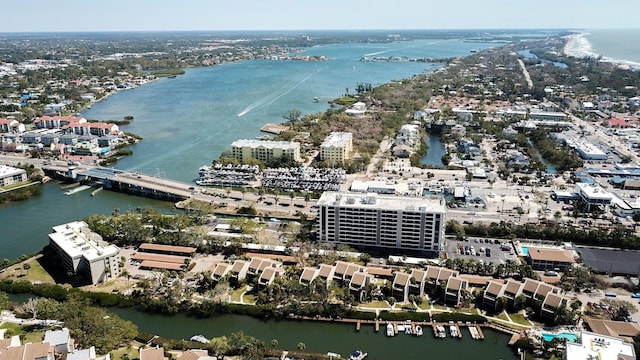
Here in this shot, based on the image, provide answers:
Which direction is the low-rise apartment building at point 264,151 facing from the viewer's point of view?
toward the camera

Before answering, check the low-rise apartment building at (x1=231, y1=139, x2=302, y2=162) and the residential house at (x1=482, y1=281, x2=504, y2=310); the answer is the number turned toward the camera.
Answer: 2

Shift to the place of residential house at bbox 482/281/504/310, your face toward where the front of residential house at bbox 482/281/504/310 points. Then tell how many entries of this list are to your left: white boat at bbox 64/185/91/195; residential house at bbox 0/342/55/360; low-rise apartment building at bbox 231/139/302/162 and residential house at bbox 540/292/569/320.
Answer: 1

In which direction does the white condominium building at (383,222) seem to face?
toward the camera

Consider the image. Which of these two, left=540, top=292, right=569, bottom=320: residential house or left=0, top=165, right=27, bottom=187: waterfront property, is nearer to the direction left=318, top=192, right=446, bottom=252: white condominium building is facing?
the residential house

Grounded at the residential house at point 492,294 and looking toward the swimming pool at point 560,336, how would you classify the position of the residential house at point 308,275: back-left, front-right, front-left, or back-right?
back-right

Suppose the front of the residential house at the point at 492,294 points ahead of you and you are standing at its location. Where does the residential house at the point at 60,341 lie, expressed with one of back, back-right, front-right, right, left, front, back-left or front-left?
front-right

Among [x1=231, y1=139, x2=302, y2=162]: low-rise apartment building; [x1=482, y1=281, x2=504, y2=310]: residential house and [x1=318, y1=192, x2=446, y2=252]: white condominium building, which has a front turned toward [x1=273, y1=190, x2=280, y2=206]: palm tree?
the low-rise apartment building

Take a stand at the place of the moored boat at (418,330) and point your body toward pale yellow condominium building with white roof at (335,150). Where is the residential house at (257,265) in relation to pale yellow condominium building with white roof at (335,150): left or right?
left

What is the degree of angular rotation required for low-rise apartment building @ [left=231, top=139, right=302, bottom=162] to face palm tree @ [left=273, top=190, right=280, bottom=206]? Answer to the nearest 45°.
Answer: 0° — it already faces it

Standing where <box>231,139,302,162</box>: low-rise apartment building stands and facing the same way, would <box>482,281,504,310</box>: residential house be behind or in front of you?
in front

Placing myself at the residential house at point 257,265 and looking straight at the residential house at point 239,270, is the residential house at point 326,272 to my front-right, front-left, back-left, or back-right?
back-left
